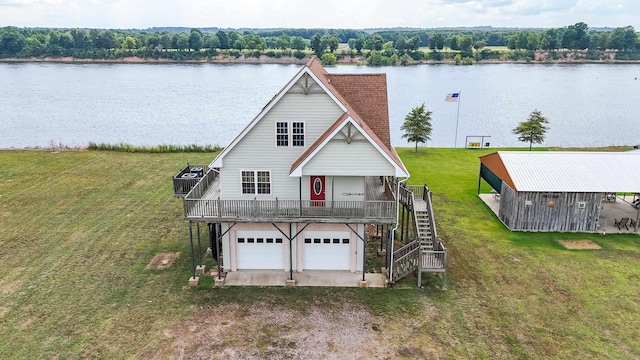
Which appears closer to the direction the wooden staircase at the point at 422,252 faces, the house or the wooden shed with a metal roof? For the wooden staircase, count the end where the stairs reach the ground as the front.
the house

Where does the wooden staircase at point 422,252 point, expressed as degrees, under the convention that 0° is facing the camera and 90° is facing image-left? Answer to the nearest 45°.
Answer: approximately 0°

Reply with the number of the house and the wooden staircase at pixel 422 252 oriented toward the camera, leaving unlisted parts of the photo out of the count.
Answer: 2

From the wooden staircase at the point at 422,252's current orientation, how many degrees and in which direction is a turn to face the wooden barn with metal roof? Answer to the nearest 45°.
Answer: approximately 135° to its left

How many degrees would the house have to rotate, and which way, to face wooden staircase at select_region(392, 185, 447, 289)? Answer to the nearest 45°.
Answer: approximately 90° to its left

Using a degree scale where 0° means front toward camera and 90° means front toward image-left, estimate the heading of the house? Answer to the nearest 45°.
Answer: approximately 0°

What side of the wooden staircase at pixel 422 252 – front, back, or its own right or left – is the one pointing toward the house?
right
